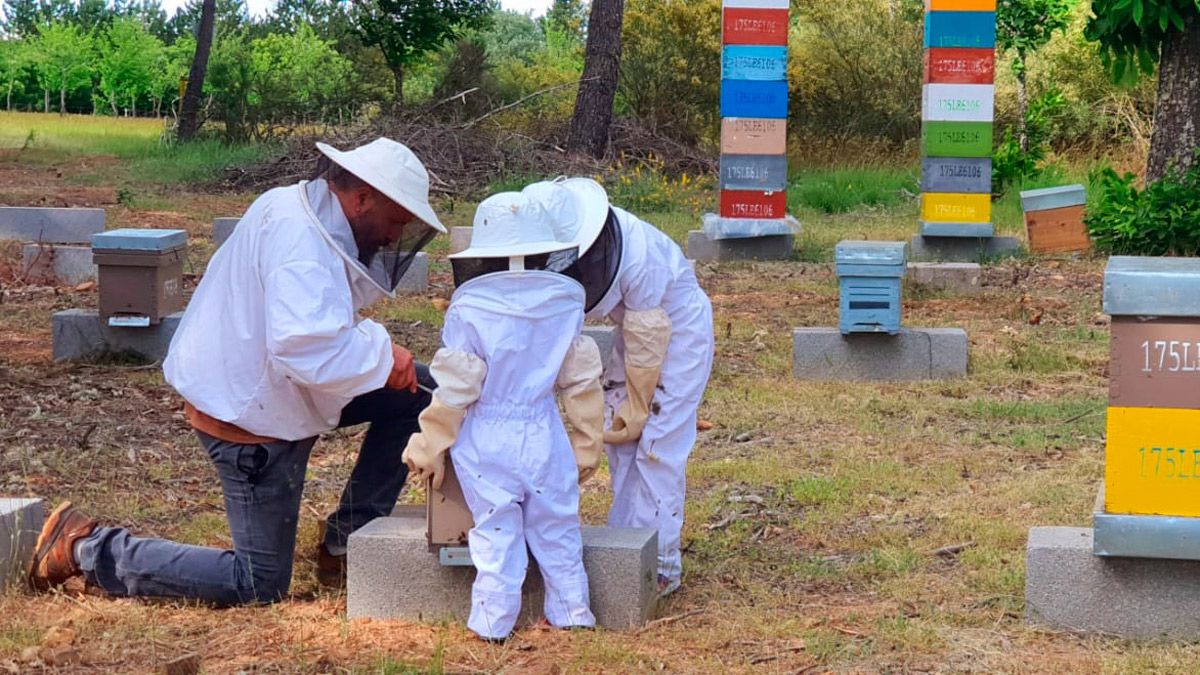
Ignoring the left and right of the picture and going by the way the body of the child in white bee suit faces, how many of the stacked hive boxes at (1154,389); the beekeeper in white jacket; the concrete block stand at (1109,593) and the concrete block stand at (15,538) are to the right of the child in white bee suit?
2

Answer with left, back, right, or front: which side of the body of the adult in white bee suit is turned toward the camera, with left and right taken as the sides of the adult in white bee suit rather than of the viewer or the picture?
left

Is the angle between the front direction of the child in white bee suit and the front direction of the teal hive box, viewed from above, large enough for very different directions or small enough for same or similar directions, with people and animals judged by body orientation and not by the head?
very different directions

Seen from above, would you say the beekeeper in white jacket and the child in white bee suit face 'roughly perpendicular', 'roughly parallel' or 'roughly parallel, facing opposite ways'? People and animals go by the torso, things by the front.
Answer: roughly perpendicular

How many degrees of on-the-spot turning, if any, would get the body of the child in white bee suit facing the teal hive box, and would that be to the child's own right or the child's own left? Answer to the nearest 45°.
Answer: approximately 45° to the child's own right

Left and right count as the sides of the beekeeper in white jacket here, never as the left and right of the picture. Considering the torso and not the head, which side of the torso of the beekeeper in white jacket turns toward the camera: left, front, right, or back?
right

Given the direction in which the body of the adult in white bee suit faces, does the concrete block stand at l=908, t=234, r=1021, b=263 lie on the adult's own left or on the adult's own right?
on the adult's own right

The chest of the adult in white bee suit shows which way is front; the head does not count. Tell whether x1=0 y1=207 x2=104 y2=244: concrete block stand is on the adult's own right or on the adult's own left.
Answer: on the adult's own right

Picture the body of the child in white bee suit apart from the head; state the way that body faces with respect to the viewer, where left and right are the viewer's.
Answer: facing away from the viewer

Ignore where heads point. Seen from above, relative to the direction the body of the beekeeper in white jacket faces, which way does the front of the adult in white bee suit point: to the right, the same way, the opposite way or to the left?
the opposite way

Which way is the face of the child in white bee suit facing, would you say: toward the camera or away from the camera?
away from the camera
